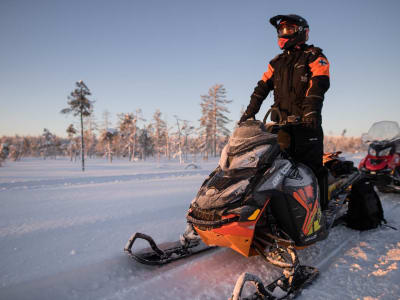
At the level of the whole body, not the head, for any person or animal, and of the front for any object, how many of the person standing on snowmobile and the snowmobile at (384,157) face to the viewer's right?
0

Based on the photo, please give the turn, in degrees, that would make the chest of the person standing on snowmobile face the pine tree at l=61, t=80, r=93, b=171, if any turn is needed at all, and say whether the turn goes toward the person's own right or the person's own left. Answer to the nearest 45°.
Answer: approximately 90° to the person's own right

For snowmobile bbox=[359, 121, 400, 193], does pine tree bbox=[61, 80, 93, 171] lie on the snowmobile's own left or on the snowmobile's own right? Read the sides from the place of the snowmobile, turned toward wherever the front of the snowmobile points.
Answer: on the snowmobile's own right

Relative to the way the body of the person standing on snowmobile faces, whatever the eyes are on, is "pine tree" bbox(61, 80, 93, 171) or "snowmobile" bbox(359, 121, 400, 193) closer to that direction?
the pine tree

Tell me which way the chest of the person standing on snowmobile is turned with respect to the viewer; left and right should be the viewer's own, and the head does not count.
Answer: facing the viewer and to the left of the viewer

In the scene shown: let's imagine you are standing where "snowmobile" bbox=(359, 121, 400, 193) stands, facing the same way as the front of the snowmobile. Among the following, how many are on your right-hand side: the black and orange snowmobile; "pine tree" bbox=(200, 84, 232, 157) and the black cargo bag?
1

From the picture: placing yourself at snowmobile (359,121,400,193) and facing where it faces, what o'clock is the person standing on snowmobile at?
The person standing on snowmobile is roughly at 11 o'clock from the snowmobile.

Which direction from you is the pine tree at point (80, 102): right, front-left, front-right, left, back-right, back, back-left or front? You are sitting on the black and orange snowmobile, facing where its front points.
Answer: right

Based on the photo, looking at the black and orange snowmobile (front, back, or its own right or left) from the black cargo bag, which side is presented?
back

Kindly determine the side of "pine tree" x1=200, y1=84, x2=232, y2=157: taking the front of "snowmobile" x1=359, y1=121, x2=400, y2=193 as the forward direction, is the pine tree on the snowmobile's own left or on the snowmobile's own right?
on the snowmobile's own right

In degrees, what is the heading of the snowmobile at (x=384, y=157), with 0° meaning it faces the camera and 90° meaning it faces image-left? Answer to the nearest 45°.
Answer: approximately 45°

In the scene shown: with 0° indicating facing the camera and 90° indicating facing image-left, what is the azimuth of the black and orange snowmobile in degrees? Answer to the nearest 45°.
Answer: approximately 45°
